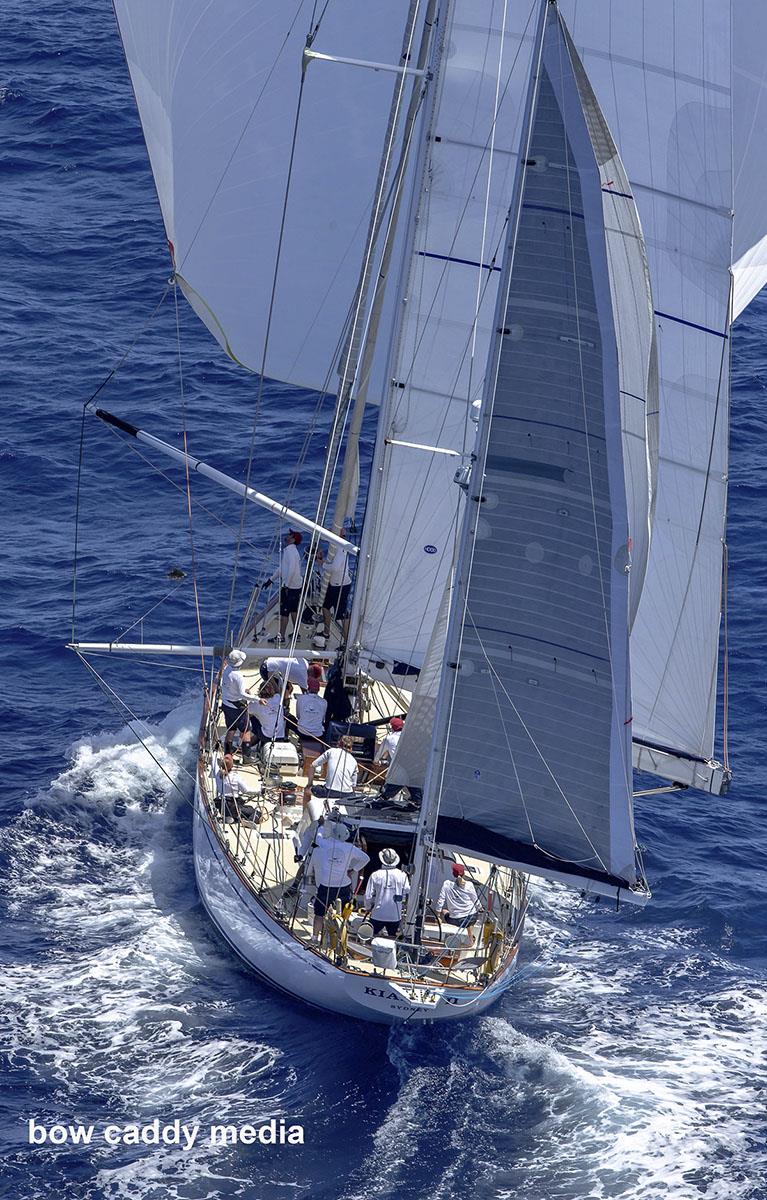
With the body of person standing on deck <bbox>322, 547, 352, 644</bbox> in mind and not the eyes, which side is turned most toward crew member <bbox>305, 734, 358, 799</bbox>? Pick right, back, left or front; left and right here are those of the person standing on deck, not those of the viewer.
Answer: back

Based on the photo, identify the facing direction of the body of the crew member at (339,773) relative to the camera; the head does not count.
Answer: away from the camera

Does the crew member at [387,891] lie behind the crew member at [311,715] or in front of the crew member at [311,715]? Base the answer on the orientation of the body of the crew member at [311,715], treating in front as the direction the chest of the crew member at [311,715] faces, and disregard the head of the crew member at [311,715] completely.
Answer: behind

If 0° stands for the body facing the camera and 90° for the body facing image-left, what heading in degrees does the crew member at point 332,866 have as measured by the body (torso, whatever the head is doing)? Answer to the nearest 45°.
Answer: approximately 180°

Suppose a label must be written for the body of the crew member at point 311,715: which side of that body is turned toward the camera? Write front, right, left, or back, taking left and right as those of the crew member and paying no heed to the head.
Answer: back

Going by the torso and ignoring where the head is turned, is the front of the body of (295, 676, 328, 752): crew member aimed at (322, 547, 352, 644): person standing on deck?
yes

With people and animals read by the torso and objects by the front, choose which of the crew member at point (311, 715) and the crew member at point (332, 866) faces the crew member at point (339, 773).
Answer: the crew member at point (332, 866)

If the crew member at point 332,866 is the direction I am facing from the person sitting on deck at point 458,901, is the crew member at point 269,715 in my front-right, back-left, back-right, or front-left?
front-right

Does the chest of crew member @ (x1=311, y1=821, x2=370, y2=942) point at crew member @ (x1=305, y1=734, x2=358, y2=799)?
yes

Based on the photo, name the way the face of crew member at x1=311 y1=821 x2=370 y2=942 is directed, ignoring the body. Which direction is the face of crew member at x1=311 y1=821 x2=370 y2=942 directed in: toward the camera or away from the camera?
away from the camera

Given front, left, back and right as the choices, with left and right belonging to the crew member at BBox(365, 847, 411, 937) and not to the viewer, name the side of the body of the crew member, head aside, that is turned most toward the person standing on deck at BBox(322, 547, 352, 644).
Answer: front
